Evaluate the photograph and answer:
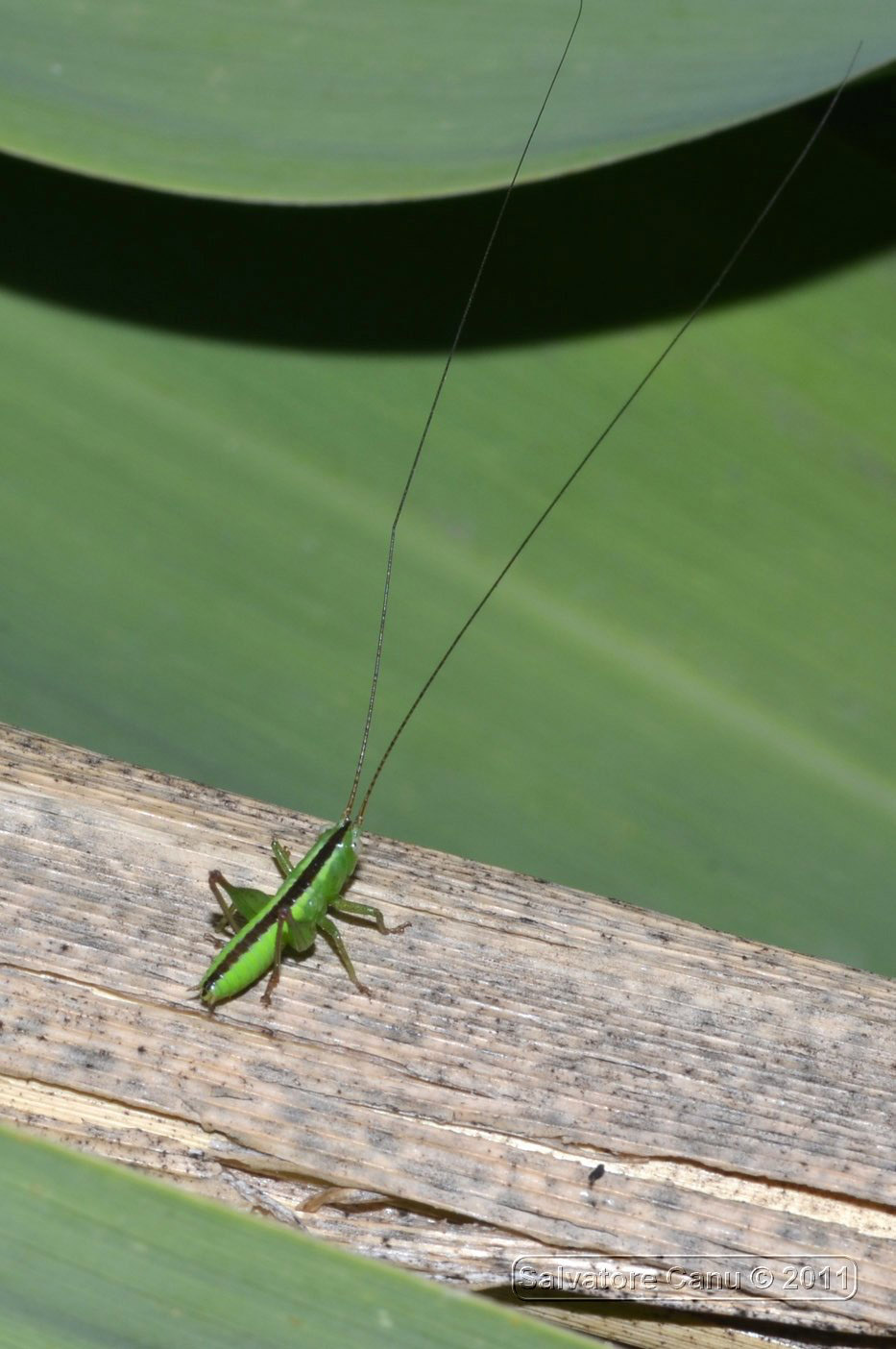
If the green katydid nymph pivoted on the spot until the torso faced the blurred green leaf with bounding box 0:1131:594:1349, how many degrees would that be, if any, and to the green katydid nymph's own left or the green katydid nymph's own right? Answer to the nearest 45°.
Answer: approximately 135° to the green katydid nymph's own right

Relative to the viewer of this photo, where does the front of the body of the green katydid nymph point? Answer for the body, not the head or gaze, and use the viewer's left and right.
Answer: facing away from the viewer and to the right of the viewer
